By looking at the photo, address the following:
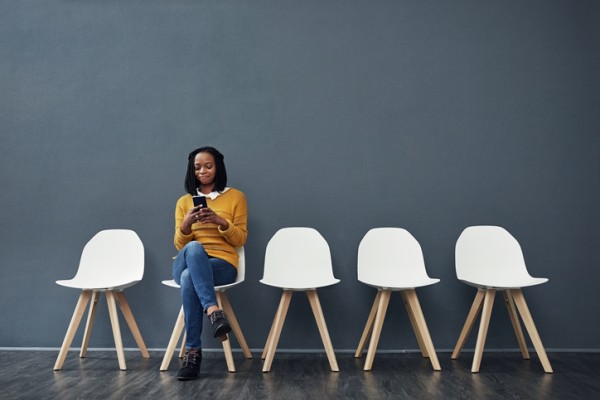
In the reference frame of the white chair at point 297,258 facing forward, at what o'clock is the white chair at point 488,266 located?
the white chair at point 488,266 is roughly at 9 o'clock from the white chair at point 297,258.

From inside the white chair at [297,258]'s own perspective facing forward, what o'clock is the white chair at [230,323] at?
the white chair at [230,323] is roughly at 2 o'clock from the white chair at [297,258].

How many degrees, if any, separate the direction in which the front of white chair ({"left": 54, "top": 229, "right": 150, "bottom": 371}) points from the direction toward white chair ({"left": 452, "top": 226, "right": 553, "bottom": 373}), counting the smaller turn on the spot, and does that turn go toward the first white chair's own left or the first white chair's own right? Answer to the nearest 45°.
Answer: approximately 90° to the first white chair's own left

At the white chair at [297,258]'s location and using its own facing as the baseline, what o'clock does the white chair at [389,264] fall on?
the white chair at [389,264] is roughly at 9 o'clock from the white chair at [297,258].

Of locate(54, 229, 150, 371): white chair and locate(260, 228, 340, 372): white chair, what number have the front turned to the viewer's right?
0

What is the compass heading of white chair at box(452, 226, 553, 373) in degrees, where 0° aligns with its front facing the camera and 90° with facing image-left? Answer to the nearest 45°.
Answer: approximately 315°

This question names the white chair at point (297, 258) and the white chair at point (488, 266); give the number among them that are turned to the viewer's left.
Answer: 0

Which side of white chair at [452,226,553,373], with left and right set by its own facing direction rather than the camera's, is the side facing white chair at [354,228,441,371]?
right

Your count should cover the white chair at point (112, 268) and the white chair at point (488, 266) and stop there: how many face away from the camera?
0

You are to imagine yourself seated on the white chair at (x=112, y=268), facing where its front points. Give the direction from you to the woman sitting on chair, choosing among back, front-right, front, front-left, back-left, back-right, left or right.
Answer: left
